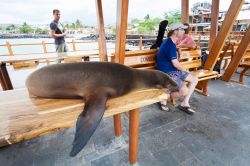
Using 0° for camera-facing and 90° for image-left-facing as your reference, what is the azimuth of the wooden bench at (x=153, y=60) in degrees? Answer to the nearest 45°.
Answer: approximately 315°

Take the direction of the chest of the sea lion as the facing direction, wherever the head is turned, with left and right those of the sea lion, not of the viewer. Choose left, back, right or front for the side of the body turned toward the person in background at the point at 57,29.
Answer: left

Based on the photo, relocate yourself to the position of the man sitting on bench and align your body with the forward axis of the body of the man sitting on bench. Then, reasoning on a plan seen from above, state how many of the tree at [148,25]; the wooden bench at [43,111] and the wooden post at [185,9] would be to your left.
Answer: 2

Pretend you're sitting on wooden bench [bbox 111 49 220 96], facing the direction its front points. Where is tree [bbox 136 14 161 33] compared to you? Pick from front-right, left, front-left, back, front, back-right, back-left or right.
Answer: back-left

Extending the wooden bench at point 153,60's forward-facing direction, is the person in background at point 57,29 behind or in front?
behind

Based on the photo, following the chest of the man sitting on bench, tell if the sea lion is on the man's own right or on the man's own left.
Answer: on the man's own right

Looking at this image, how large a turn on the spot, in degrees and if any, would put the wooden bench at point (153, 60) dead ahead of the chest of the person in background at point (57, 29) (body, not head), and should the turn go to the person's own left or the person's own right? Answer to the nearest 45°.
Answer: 0° — they already face it

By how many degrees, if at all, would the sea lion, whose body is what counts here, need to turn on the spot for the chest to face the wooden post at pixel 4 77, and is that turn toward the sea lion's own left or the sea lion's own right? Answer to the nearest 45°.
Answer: approximately 135° to the sea lion's own left

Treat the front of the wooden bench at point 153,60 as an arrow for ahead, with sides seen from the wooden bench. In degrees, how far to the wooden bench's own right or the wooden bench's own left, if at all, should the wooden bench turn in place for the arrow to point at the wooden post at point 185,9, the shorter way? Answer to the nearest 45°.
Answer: approximately 135° to the wooden bench's own left

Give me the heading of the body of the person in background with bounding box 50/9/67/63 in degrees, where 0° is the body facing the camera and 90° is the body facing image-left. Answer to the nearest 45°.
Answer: approximately 315°
